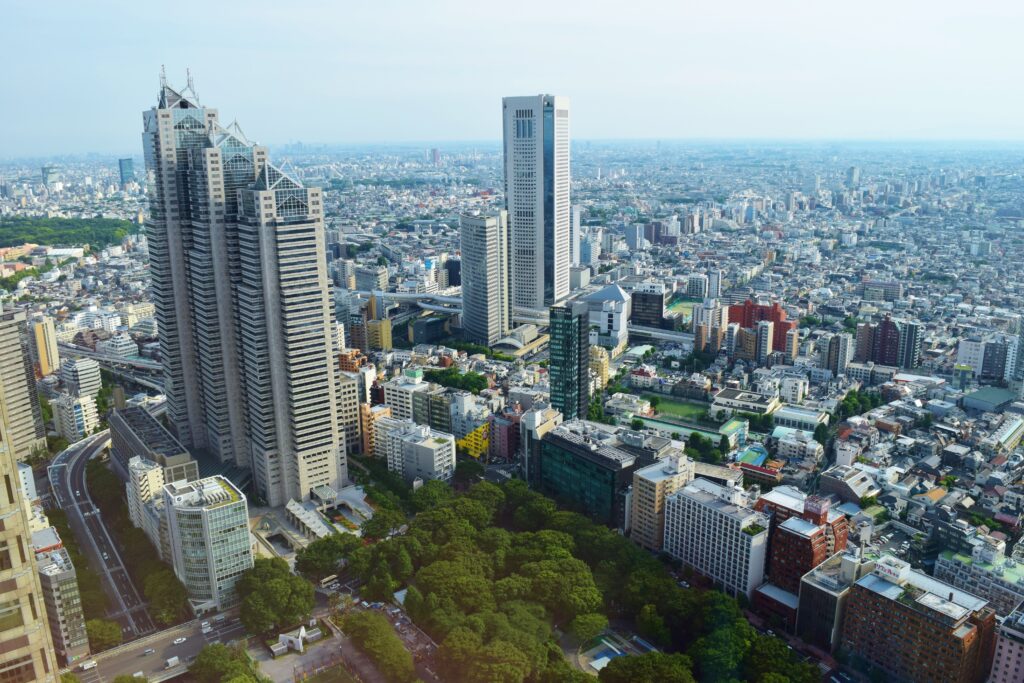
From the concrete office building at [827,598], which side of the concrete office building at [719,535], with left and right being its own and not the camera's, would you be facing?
left

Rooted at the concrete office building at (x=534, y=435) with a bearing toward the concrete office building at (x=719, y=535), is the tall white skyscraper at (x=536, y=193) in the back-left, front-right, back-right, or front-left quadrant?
back-left

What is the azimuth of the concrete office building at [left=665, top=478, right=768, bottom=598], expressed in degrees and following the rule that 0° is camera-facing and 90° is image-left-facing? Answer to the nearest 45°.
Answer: approximately 45°

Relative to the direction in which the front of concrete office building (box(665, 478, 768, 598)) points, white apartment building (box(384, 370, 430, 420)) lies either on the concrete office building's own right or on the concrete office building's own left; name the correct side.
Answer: on the concrete office building's own right

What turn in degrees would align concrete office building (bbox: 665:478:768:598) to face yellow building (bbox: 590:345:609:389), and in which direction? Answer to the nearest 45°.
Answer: approximately 135° to its right

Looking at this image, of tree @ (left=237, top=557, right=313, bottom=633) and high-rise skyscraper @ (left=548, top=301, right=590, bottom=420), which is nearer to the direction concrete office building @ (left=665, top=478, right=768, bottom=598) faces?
the tree

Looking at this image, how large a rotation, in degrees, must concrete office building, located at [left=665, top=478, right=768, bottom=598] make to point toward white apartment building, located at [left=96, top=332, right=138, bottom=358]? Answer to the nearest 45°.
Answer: approximately 90° to its right

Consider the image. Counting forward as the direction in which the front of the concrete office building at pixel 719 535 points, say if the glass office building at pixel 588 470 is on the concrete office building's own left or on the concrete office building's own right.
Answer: on the concrete office building's own right
